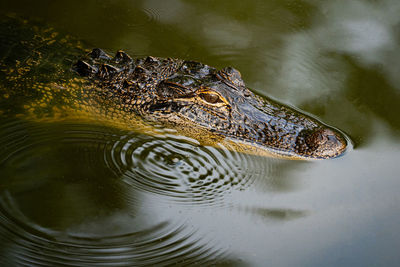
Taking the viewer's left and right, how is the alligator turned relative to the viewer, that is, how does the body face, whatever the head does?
facing the viewer and to the right of the viewer
